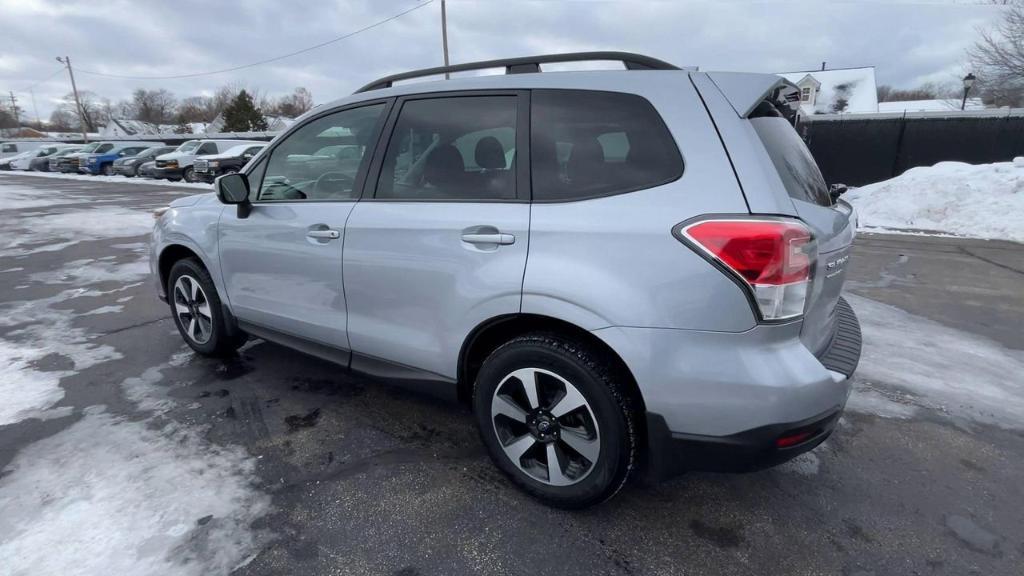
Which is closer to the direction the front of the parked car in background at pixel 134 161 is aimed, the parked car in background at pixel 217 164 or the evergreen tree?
the parked car in background

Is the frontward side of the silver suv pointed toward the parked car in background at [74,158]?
yes

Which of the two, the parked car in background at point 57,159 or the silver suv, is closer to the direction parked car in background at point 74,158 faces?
the silver suv

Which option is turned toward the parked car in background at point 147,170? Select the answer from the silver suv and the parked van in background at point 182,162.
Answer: the silver suv

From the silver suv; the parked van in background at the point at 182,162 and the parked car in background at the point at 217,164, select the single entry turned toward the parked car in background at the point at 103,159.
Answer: the silver suv

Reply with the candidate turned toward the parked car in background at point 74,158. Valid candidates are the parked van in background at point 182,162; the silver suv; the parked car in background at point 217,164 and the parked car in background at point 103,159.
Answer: the silver suv

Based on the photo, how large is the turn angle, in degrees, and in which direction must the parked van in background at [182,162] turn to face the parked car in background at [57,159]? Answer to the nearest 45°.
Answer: approximately 90° to its right

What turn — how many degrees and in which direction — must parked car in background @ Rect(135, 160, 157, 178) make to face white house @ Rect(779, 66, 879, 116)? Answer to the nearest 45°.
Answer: approximately 135° to its left

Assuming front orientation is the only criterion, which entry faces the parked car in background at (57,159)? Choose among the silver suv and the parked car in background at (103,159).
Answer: the silver suv

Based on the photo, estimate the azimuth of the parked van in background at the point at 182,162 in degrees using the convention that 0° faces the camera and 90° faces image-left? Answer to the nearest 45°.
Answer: approximately 45°

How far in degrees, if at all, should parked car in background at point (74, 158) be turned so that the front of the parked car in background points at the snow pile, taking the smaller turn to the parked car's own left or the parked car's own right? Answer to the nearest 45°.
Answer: approximately 45° to the parked car's own left

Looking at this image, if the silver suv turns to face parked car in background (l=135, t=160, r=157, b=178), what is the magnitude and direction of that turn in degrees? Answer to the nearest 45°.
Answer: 0° — it already faces it

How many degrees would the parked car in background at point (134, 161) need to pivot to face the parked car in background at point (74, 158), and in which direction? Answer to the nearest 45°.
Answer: approximately 90° to its right

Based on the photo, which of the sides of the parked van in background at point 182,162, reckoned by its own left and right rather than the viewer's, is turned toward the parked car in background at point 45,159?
right
